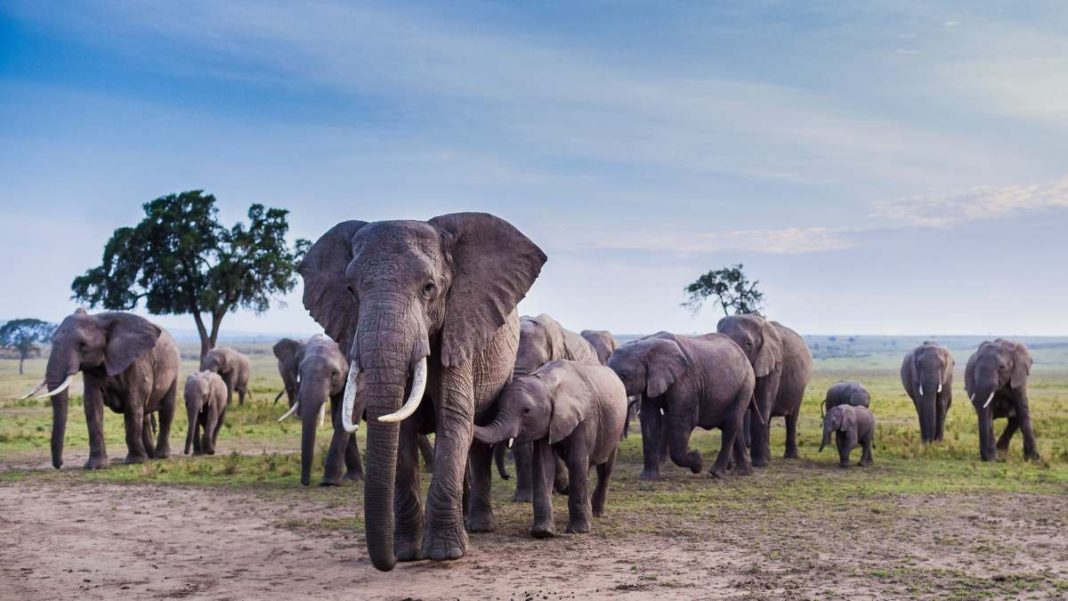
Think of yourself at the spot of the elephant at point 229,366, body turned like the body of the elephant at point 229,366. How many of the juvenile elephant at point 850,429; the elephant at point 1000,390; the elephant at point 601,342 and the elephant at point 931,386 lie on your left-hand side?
4

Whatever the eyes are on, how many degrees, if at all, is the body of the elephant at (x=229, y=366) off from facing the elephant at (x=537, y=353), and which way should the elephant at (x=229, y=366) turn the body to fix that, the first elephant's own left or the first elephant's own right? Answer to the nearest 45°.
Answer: approximately 45° to the first elephant's own left

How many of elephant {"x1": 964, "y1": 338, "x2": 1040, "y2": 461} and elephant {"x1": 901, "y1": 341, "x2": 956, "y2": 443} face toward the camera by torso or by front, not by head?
2

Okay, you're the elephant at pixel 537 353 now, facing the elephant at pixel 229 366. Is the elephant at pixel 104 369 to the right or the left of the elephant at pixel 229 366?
left

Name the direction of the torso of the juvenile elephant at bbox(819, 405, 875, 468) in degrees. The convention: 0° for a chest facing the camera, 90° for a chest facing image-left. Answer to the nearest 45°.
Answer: approximately 45°

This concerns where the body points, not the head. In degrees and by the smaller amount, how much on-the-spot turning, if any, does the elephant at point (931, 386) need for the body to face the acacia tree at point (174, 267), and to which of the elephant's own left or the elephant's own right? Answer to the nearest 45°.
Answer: approximately 135° to the elephant's own right

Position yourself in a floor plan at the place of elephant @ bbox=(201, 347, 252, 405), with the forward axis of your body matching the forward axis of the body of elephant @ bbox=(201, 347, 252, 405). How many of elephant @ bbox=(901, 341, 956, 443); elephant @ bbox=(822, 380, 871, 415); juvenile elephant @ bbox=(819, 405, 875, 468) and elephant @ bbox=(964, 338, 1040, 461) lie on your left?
4

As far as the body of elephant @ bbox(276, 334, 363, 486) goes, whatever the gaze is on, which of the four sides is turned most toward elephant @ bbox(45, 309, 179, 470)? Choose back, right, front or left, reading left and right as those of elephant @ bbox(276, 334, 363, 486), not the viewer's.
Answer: right

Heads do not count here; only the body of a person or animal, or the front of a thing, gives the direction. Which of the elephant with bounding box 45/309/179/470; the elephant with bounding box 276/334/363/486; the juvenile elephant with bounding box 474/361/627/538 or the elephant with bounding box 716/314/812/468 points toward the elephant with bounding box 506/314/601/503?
the elephant with bounding box 716/314/812/468

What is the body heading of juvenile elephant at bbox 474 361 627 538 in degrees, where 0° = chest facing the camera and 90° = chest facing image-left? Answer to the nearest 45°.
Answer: approximately 45°

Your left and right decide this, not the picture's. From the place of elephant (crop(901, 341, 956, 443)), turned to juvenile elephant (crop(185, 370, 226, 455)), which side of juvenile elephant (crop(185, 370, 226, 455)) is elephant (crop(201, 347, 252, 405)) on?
right

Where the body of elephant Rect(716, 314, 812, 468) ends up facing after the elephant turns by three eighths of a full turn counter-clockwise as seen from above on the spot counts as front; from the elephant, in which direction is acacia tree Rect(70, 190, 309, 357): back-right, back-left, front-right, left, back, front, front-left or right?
back-left

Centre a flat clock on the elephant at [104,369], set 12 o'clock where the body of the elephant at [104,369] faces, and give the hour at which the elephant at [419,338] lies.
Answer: the elephant at [419,338] is roughly at 10 o'clock from the elephant at [104,369].

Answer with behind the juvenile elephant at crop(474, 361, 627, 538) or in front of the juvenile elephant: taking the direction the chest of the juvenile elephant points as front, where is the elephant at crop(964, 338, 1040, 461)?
behind

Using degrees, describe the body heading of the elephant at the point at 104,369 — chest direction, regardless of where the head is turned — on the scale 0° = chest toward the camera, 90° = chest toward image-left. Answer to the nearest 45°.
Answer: approximately 45°

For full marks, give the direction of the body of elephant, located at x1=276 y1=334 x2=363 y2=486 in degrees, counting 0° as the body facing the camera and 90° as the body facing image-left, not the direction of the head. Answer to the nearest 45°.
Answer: approximately 45°

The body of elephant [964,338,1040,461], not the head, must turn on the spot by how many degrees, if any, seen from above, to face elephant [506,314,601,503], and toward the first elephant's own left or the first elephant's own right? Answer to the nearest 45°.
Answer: approximately 45° to the first elephant's own right
